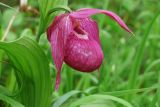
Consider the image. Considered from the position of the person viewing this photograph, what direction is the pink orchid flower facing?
facing the viewer and to the right of the viewer
